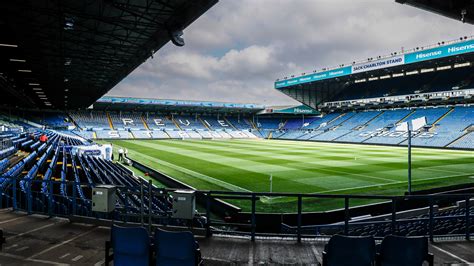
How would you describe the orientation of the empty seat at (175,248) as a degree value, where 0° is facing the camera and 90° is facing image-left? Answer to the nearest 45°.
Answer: approximately 180°

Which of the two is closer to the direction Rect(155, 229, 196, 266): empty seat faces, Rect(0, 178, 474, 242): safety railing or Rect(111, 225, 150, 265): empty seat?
the safety railing

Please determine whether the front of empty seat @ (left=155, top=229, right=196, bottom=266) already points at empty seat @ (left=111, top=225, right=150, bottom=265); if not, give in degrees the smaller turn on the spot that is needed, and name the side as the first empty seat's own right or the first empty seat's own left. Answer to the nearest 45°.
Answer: approximately 45° to the first empty seat's own left
